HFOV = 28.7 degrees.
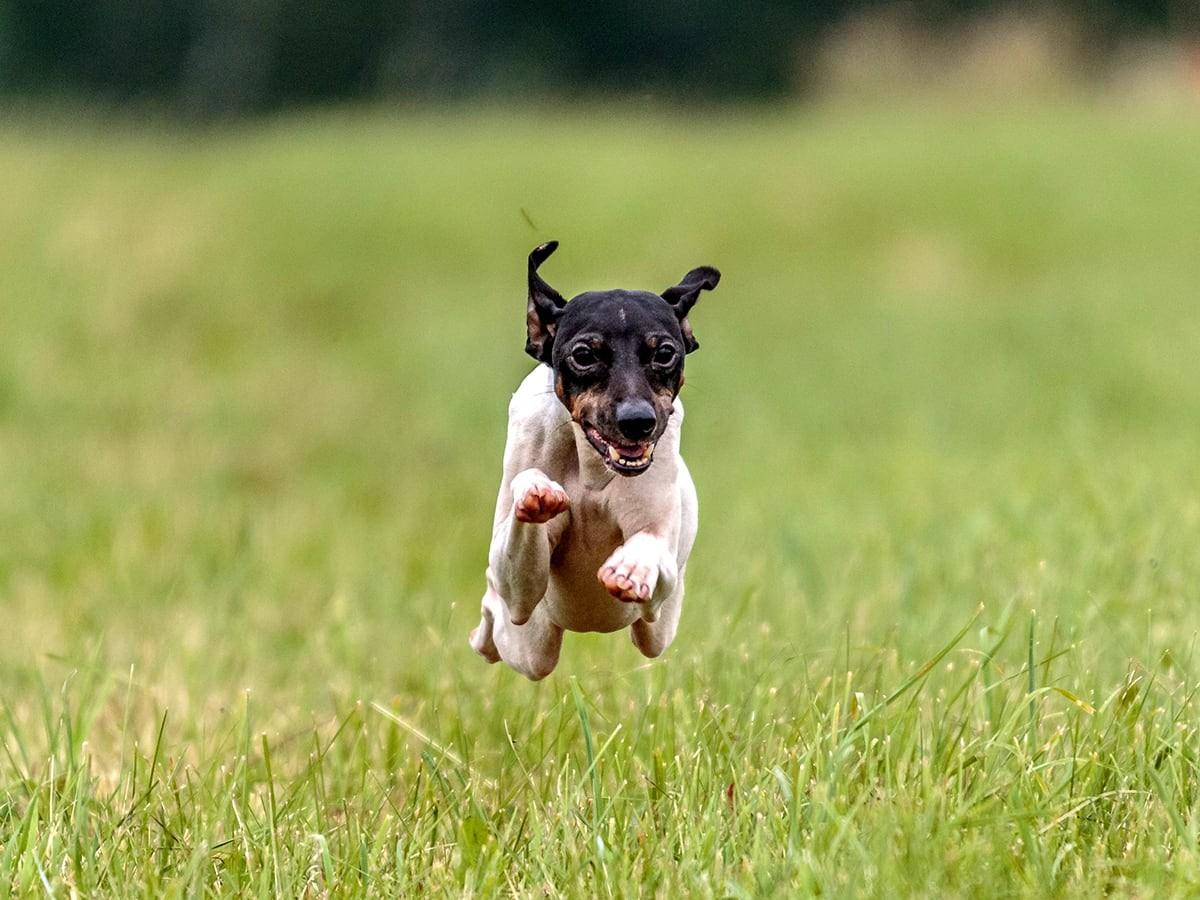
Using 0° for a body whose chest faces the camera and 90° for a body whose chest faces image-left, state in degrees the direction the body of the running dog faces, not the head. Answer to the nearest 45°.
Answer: approximately 0°
